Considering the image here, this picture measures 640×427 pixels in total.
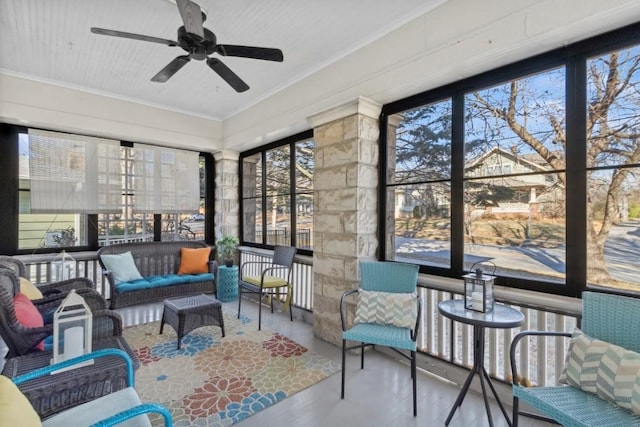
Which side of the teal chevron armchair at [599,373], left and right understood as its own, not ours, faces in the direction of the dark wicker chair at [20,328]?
front

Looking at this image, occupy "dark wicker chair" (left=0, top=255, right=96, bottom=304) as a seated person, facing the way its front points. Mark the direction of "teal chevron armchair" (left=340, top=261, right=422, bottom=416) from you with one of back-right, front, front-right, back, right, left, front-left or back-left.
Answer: front-right

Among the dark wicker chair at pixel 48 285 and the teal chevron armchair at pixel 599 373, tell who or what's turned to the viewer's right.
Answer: the dark wicker chair

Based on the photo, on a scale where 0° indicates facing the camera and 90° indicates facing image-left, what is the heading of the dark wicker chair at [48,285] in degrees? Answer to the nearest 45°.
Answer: approximately 270°

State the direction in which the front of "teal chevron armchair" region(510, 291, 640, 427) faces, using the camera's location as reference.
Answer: facing the viewer and to the left of the viewer

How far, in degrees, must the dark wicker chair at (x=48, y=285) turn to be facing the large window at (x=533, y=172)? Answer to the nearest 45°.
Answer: approximately 45° to its right

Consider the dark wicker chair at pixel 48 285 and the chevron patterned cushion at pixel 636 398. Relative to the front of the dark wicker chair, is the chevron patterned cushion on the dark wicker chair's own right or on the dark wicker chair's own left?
on the dark wicker chair's own right

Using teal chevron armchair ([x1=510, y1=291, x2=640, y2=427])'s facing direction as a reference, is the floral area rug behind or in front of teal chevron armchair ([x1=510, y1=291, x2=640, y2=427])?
in front

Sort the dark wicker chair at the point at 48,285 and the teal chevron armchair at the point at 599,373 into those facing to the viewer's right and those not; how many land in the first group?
1

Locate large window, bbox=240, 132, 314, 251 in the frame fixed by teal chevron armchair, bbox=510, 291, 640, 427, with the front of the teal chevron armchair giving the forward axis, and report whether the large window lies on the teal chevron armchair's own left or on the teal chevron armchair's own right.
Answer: on the teal chevron armchair's own right

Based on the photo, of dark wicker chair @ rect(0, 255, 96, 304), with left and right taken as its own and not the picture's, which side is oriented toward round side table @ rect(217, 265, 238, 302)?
front

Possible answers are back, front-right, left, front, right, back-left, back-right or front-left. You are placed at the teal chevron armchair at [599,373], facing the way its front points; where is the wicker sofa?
front-right
